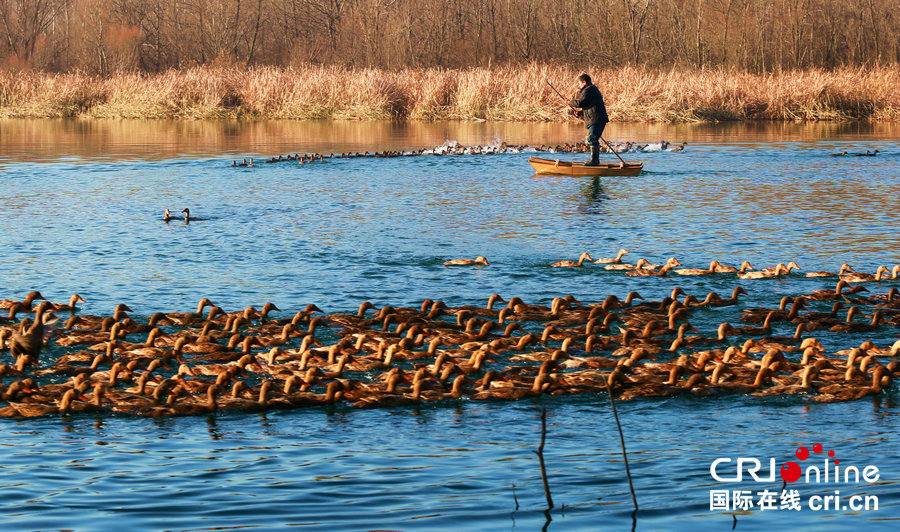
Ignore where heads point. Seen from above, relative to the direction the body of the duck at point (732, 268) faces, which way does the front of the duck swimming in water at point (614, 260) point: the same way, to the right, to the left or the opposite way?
the same way

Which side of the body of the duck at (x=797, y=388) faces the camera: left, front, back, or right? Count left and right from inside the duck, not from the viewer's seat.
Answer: right

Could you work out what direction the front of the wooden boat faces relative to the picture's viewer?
facing to the left of the viewer

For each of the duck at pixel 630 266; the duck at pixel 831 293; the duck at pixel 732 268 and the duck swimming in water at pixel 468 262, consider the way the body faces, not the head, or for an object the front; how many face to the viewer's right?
4

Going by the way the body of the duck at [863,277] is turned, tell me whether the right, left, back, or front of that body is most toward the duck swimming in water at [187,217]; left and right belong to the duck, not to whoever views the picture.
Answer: back

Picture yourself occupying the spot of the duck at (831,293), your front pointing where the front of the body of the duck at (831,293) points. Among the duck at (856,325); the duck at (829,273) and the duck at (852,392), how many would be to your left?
1

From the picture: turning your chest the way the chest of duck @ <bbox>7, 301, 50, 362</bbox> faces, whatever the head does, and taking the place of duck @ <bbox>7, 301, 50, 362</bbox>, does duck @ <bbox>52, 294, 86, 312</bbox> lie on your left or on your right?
on your left

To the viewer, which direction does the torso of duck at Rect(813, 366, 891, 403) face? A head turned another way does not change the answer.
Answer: to the viewer's right

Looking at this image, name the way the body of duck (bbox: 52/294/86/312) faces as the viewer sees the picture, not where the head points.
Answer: to the viewer's right

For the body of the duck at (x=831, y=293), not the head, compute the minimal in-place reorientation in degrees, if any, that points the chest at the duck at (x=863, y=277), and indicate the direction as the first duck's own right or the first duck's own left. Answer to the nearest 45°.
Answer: approximately 90° to the first duck's own left

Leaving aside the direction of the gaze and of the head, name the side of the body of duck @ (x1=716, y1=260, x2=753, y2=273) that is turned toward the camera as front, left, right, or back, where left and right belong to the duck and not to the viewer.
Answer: right

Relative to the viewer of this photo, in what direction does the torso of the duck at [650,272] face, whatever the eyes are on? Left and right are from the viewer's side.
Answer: facing to the right of the viewer

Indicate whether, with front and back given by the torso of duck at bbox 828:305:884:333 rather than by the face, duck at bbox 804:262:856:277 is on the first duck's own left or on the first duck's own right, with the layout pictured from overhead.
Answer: on the first duck's own left

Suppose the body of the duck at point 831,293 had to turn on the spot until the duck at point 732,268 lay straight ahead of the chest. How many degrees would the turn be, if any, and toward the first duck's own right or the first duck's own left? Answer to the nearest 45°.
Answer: approximately 135° to the first duck's own left

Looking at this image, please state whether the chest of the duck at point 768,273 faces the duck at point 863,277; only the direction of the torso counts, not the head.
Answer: yes

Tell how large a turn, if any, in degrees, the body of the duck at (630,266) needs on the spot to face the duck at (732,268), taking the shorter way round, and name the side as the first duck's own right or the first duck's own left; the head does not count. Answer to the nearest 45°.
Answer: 0° — it already faces it
